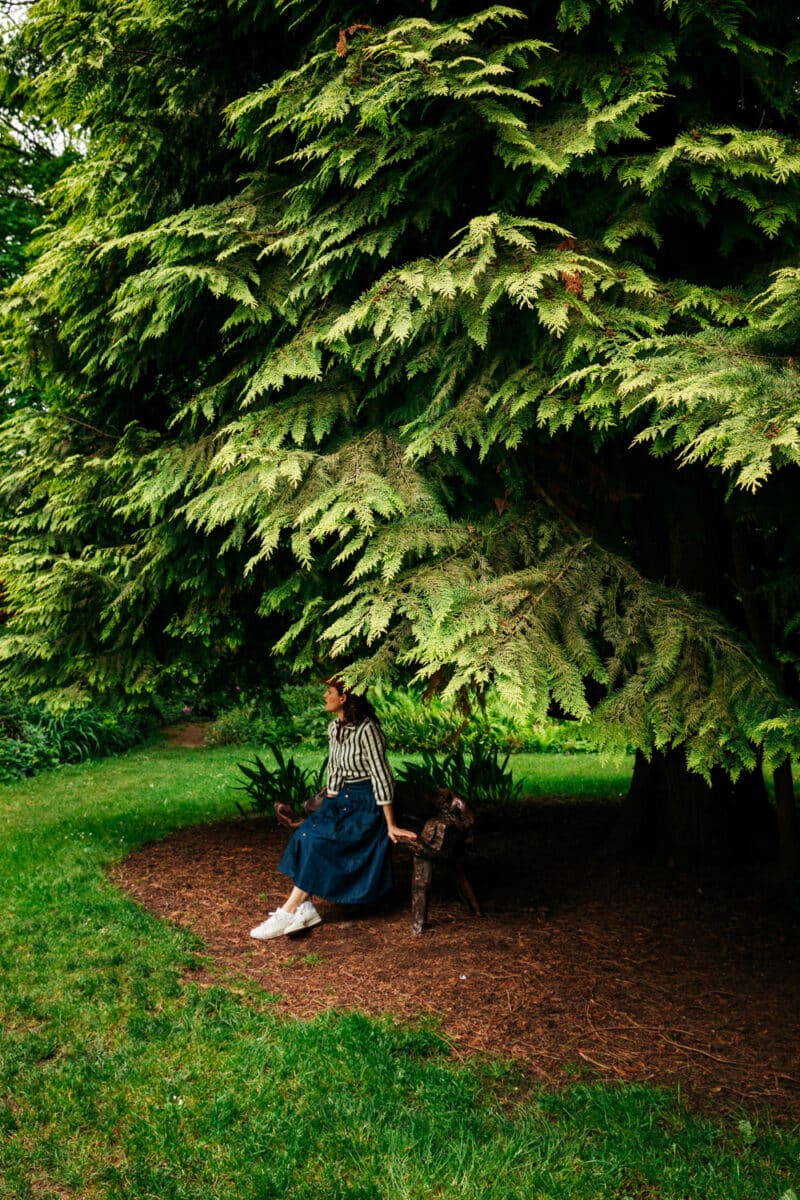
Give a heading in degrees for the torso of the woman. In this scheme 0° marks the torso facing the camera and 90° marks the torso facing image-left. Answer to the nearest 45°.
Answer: approximately 45°

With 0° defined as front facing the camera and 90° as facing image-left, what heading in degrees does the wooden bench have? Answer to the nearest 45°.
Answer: approximately 45°

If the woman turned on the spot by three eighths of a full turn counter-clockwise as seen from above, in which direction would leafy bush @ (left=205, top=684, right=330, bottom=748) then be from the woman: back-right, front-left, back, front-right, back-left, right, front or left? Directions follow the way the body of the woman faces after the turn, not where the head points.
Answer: left

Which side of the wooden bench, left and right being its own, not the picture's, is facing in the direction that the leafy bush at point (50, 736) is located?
right

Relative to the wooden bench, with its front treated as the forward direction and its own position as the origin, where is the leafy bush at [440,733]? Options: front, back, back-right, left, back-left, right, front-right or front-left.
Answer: back-right
